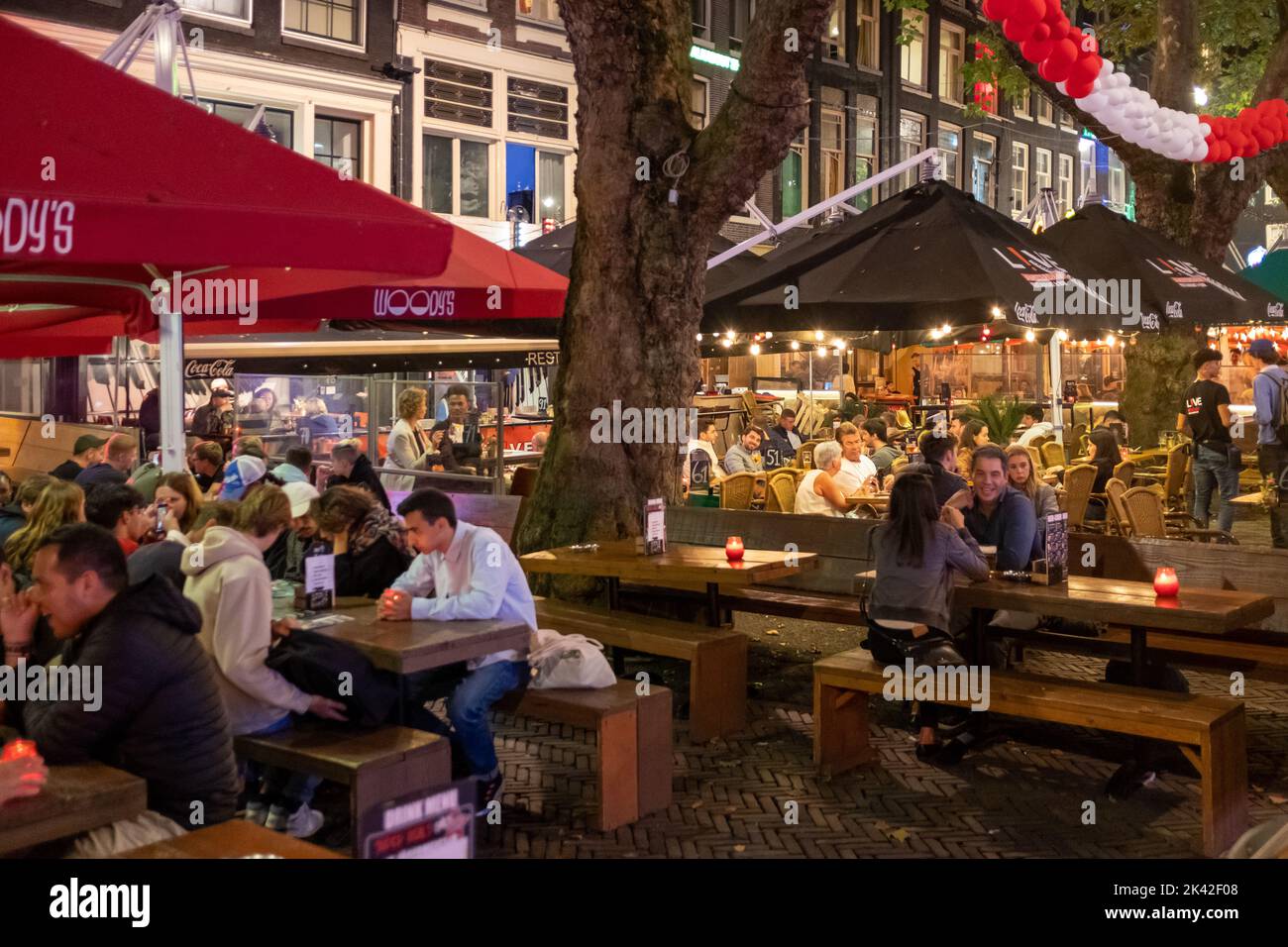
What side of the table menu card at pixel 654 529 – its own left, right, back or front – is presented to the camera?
front

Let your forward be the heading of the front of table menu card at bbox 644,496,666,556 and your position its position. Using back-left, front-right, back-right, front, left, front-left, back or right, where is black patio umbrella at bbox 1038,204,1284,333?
back-left

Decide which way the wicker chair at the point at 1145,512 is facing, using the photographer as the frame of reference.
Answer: facing away from the viewer and to the right of the viewer

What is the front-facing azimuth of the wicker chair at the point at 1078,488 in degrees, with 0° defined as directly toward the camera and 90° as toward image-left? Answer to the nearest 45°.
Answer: approximately 225°

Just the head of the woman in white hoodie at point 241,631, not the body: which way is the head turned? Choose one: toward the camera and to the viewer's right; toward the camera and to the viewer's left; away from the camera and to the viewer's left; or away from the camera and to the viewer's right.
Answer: away from the camera and to the viewer's right
